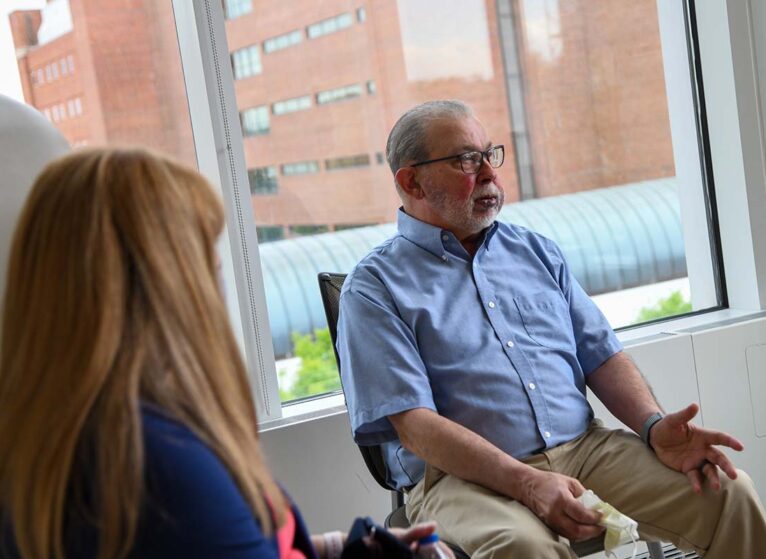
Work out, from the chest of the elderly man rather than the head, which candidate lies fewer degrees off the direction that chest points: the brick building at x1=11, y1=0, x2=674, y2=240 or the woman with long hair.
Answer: the woman with long hair

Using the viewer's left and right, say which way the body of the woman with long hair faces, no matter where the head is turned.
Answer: facing away from the viewer and to the right of the viewer

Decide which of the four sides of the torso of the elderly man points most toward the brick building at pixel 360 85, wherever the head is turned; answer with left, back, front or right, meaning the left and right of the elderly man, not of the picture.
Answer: back

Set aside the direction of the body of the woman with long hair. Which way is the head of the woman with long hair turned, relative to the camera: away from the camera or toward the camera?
away from the camera

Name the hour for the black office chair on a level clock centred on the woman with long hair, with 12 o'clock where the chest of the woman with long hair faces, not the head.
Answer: The black office chair is roughly at 11 o'clock from the woman with long hair.
